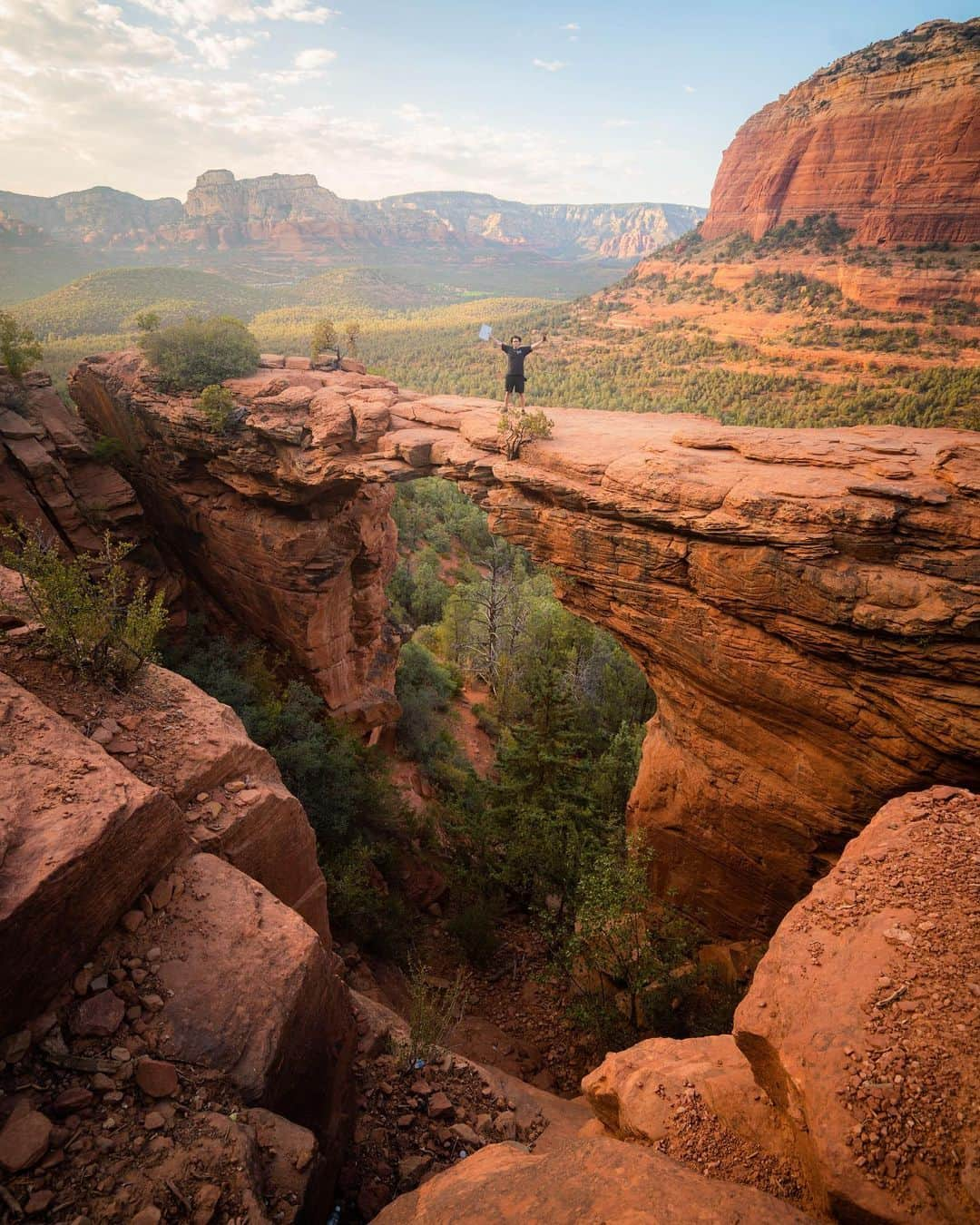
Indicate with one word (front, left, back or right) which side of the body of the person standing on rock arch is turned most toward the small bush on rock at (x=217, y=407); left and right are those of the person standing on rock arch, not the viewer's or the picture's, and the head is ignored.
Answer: right

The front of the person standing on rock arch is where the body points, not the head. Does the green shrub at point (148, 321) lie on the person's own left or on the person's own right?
on the person's own right

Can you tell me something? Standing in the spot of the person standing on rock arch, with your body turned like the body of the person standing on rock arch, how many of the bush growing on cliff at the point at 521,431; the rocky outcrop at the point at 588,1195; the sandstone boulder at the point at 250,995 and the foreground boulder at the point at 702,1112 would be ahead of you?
4

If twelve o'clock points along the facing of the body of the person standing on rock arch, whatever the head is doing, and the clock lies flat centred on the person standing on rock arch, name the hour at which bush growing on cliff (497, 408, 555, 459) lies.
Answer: The bush growing on cliff is roughly at 12 o'clock from the person standing on rock arch.

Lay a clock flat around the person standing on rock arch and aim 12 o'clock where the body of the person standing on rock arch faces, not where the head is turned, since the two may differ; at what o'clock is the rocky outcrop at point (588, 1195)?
The rocky outcrop is roughly at 12 o'clock from the person standing on rock arch.

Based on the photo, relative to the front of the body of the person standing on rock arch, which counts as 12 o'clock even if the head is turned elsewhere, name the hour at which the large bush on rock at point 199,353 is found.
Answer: The large bush on rock is roughly at 4 o'clock from the person standing on rock arch.

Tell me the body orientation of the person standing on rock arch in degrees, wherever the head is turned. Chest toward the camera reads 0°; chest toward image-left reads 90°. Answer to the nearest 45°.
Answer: approximately 0°
